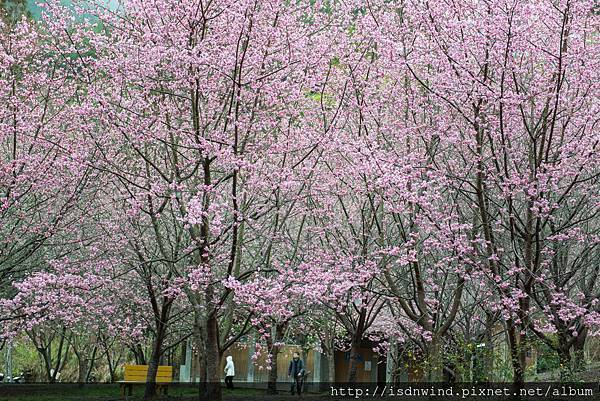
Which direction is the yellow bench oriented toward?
toward the camera
